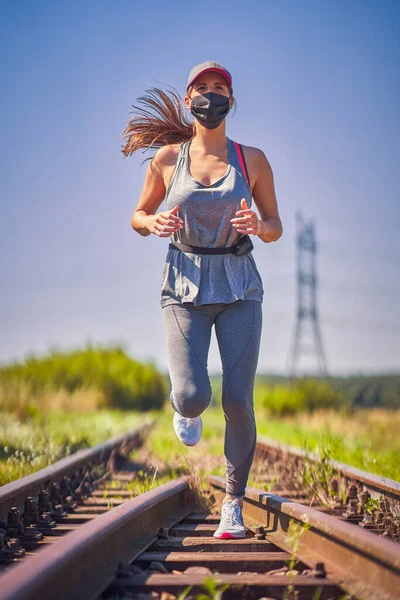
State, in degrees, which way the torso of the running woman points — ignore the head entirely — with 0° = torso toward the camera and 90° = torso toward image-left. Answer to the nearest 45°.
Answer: approximately 0°
